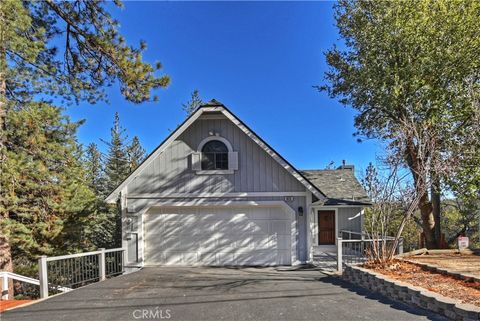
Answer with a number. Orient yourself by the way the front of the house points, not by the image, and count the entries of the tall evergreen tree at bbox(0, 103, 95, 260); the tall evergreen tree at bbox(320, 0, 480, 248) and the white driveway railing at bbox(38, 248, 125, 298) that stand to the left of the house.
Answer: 1

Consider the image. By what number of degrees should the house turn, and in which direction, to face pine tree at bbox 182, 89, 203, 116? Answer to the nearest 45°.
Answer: approximately 180°

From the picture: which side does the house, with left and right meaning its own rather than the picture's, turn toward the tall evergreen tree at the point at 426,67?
left

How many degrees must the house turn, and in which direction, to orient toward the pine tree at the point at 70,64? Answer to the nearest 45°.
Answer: approximately 90° to its right

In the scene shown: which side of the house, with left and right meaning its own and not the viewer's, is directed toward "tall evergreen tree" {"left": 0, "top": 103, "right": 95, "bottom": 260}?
right

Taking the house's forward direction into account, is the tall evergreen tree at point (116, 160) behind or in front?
behind

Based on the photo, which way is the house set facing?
toward the camera
